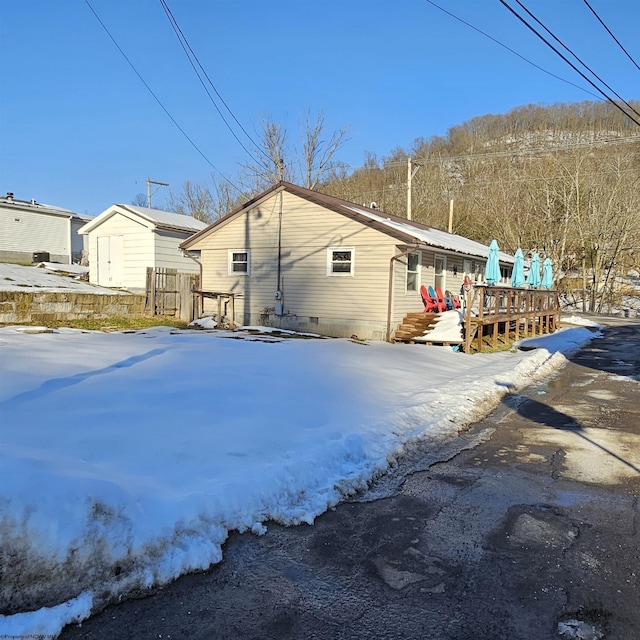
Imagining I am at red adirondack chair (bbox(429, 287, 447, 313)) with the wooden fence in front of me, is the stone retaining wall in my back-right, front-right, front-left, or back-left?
front-left

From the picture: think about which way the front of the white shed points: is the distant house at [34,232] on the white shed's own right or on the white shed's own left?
on the white shed's own right

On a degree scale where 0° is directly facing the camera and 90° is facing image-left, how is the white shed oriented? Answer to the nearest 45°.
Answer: approximately 45°

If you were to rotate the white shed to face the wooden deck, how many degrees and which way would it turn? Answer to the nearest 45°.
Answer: approximately 90° to its left

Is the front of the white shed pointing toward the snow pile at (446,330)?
no

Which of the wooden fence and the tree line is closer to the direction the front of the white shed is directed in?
the wooden fence

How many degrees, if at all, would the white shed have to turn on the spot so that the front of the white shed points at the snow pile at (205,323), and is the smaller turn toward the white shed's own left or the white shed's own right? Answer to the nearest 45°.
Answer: approximately 45° to the white shed's own left

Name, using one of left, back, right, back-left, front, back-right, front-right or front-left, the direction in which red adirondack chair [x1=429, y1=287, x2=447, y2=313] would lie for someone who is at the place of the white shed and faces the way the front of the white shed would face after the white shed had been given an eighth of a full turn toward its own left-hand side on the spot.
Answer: front-left

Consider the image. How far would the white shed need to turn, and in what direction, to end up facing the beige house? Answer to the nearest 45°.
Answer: approximately 90° to its left

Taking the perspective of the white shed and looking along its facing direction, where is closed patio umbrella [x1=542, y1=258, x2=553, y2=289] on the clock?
The closed patio umbrella is roughly at 8 o'clock from the white shed.

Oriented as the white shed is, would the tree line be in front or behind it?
behind
